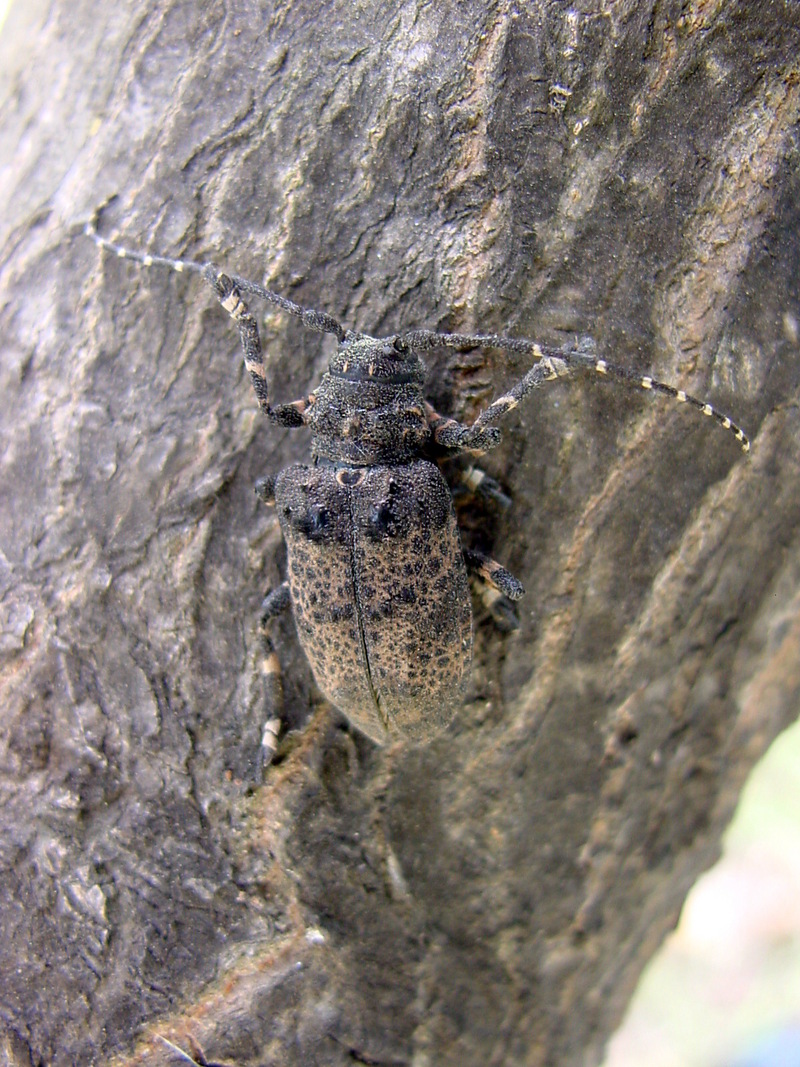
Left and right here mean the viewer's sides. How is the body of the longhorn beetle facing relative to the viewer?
facing away from the viewer
